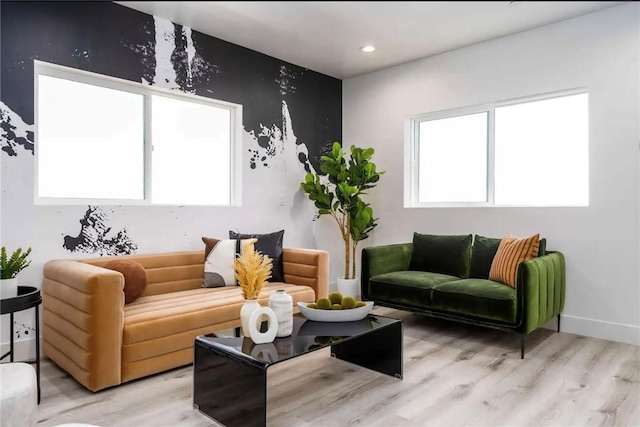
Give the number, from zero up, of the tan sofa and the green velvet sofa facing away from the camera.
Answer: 0

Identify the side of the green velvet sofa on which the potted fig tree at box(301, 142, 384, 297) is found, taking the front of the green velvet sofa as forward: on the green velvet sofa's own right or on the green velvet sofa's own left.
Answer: on the green velvet sofa's own right

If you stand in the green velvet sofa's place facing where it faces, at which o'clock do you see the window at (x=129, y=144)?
The window is roughly at 1 o'clock from the green velvet sofa.

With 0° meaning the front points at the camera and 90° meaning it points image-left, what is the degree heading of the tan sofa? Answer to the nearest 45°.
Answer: approximately 315°

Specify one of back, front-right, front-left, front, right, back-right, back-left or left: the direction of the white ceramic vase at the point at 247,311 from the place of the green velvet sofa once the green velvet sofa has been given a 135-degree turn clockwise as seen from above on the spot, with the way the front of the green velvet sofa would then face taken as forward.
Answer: back-left

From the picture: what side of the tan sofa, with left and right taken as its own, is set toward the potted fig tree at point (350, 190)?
left

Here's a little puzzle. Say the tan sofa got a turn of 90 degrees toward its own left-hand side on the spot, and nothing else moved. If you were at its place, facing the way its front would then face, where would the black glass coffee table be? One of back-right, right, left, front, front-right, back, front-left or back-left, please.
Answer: right

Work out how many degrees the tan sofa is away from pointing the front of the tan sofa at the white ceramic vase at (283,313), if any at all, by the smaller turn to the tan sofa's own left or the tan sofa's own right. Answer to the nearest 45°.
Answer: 0° — it already faces it

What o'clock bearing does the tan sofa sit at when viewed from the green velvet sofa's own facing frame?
The tan sofa is roughly at 12 o'clock from the green velvet sofa.

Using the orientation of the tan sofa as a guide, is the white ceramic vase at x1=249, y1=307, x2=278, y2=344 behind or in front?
in front
